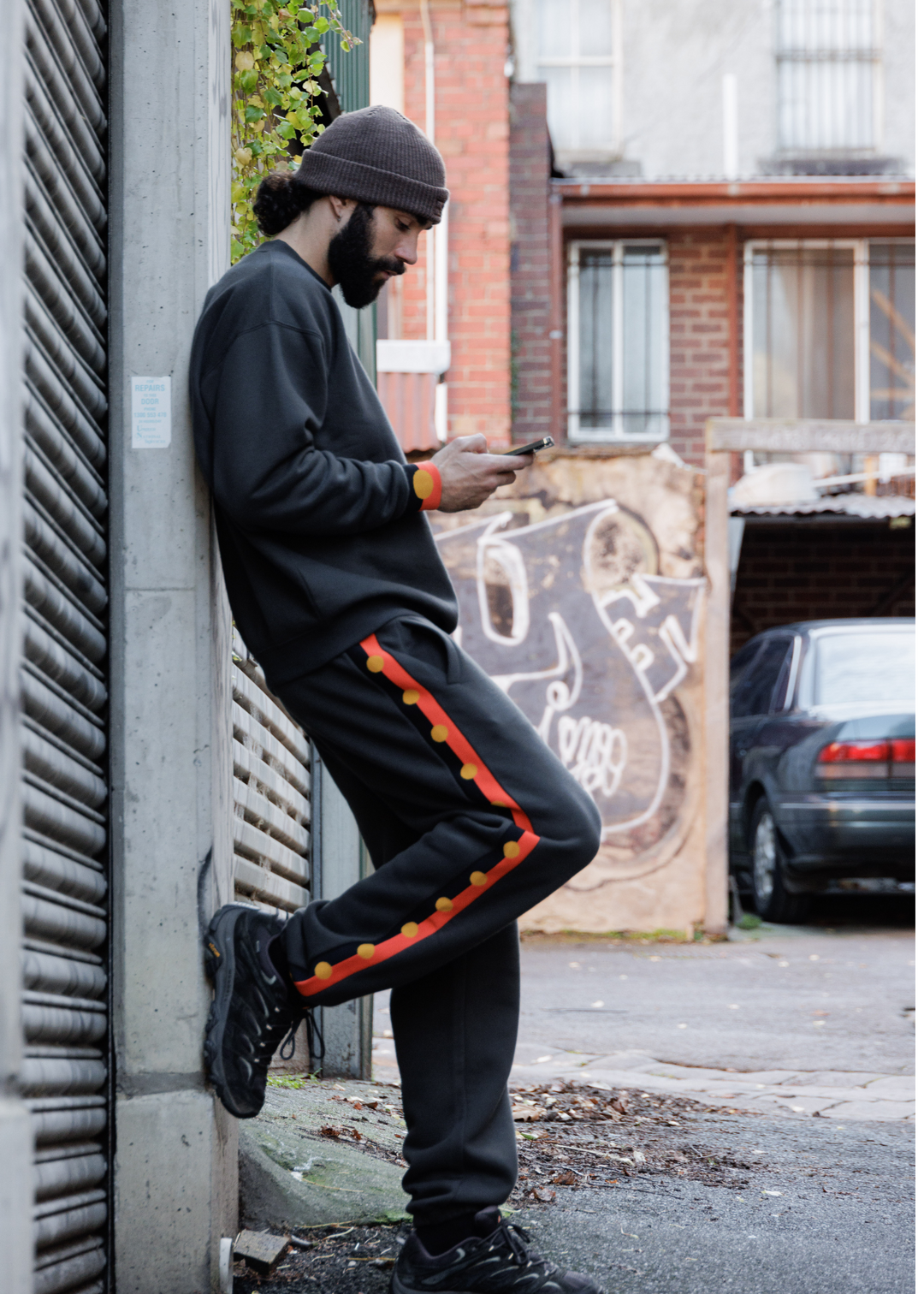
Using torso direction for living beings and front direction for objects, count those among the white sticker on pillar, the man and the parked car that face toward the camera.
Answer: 1

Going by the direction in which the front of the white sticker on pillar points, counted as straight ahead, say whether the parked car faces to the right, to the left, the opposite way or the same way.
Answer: the opposite way

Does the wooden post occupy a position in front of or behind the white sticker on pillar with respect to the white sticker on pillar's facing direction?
behind

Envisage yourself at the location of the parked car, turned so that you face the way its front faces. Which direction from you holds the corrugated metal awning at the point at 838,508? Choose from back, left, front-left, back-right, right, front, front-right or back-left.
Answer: front-right

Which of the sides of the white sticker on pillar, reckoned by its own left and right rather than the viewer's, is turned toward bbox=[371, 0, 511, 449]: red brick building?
back

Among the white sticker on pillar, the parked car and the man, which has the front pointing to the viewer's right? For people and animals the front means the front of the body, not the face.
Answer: the man

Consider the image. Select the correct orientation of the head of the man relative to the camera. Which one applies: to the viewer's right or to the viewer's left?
to the viewer's right

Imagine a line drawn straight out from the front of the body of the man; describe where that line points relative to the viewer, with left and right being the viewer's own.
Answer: facing to the right of the viewer

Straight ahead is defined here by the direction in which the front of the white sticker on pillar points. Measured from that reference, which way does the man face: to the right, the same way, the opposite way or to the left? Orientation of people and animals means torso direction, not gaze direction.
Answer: to the left

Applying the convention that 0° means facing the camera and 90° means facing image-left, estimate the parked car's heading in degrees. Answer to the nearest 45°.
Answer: approximately 135°

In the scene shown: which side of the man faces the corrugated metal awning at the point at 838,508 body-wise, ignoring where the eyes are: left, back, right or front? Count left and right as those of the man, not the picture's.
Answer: left

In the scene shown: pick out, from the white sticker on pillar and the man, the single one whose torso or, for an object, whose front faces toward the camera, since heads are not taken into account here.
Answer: the white sticker on pillar

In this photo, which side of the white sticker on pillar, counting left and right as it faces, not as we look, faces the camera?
front

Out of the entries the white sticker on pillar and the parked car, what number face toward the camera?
1
